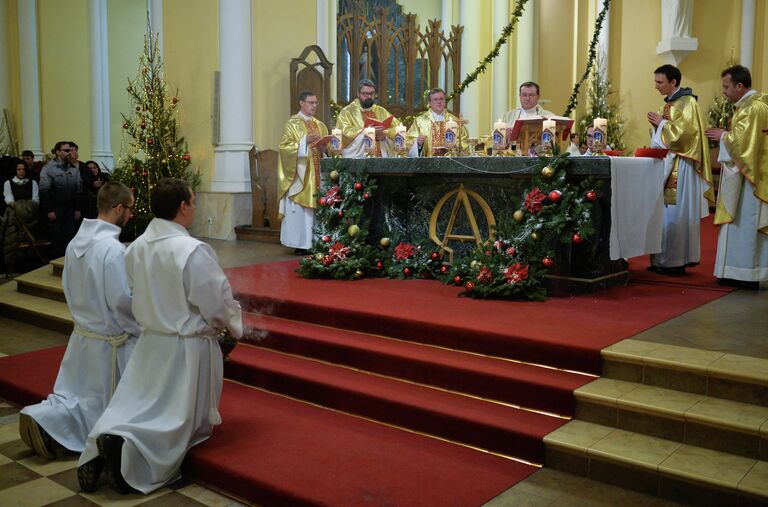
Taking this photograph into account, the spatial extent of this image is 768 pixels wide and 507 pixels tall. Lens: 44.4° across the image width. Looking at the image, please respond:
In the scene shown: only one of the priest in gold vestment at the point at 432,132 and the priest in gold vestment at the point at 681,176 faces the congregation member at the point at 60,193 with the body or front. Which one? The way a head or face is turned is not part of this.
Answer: the priest in gold vestment at the point at 681,176

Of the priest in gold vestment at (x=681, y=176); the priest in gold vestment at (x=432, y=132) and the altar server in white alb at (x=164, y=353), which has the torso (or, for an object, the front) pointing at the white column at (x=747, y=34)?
the altar server in white alb

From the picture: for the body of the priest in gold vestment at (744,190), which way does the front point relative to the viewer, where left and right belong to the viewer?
facing to the left of the viewer

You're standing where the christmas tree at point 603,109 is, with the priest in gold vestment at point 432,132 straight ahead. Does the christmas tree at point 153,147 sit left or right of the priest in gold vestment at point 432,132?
right

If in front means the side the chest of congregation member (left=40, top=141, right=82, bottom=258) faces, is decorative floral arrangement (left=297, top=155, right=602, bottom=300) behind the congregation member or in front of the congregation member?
in front

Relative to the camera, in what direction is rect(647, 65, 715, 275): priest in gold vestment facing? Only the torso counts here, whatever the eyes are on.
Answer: to the viewer's left

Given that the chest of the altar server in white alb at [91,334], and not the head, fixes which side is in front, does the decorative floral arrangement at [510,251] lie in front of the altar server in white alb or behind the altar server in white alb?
in front

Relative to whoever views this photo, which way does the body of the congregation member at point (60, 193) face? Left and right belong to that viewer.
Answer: facing the viewer and to the right of the viewer

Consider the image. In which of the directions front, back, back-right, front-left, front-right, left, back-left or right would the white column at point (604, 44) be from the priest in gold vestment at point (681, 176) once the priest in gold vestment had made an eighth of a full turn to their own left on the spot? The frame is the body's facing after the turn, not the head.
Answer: back-right

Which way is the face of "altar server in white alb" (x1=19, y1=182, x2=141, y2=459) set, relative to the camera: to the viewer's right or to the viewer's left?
to the viewer's right

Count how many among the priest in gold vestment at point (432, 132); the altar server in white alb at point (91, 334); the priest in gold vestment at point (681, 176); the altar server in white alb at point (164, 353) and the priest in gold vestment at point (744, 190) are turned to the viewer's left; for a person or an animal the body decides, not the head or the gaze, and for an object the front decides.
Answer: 2

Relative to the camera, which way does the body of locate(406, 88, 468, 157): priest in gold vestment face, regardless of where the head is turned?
toward the camera

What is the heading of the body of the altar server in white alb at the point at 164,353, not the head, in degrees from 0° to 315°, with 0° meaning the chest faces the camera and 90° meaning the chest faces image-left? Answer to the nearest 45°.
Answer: approximately 225°

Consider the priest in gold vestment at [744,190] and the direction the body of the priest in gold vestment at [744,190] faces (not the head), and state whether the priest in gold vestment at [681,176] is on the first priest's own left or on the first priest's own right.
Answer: on the first priest's own right
